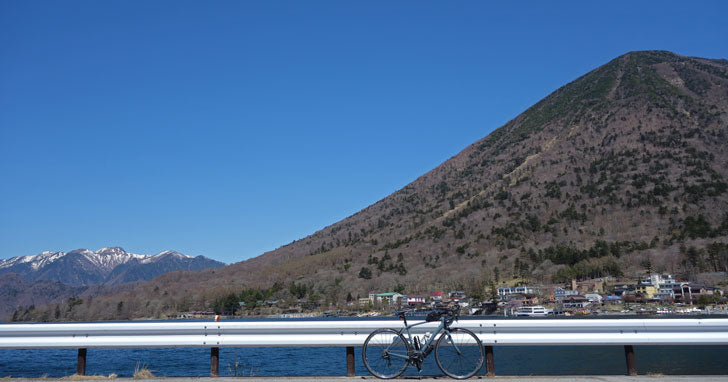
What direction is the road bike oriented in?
to the viewer's right
